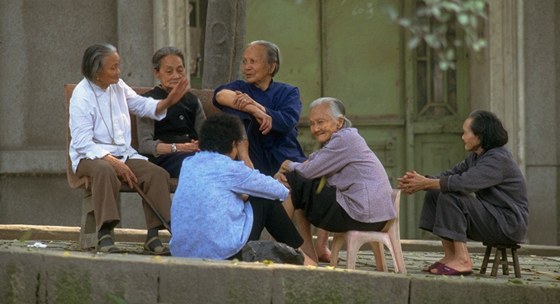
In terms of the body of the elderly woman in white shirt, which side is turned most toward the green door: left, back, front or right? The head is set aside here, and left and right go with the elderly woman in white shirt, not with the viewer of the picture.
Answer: left

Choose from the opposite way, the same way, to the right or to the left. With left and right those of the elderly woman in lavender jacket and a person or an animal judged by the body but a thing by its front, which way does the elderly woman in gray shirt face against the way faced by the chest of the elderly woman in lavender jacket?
the same way

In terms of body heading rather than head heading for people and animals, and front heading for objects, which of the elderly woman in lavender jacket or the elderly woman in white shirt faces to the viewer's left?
the elderly woman in lavender jacket

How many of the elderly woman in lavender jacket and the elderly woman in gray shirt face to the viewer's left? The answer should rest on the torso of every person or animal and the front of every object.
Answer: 2

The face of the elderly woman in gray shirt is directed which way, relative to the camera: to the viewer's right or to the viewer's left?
to the viewer's left

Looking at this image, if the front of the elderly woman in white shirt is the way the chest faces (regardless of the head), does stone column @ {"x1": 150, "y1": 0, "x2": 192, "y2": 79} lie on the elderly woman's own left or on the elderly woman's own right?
on the elderly woman's own left

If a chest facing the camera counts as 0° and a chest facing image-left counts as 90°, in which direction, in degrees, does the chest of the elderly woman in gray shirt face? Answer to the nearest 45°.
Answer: approximately 90°

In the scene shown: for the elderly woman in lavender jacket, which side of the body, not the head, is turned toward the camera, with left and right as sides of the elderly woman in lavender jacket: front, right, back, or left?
left

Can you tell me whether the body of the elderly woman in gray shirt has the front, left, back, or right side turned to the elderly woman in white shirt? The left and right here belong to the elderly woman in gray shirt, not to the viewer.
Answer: front
